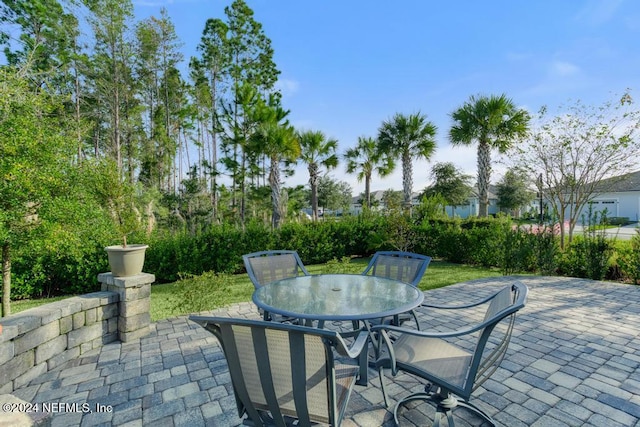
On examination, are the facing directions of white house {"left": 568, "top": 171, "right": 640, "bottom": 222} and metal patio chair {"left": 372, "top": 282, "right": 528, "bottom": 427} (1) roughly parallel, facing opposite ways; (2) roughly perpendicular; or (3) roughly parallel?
roughly perpendicular

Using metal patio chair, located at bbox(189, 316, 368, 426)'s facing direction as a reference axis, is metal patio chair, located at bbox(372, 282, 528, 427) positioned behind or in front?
in front

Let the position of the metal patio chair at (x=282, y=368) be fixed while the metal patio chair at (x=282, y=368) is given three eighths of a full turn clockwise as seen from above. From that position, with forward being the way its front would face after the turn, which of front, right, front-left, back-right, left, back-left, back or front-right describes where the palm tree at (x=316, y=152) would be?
back

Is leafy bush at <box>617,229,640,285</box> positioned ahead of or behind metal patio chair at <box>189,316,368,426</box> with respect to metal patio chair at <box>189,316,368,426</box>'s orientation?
ahead

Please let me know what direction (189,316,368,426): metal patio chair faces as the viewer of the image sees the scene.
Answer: facing away from the viewer and to the right of the viewer

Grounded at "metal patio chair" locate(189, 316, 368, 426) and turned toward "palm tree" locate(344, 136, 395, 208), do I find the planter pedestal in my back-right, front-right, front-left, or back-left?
front-left

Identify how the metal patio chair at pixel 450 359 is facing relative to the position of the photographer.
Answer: facing away from the viewer and to the left of the viewer

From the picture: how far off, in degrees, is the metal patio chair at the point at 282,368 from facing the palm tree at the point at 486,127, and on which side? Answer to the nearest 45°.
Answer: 0° — it already faces it

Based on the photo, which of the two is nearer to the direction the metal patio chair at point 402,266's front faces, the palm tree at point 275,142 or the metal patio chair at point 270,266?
the metal patio chair

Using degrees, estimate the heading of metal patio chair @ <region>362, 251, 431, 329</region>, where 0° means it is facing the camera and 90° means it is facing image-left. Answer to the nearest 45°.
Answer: approximately 45°

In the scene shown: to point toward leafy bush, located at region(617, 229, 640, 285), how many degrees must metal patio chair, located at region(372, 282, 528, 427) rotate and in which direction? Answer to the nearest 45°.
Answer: approximately 90° to its right

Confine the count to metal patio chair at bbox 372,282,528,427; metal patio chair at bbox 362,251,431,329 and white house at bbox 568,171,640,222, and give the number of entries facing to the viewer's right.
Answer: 0

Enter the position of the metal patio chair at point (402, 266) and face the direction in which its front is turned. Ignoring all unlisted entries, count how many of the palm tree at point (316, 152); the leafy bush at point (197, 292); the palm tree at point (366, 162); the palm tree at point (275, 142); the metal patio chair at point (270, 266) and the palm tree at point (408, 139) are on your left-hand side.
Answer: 0

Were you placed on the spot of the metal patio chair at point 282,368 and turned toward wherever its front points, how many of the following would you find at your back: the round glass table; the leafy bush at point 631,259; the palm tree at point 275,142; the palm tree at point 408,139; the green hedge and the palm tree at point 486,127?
0

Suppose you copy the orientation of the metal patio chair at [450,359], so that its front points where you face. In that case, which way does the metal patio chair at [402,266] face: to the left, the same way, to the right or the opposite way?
to the left

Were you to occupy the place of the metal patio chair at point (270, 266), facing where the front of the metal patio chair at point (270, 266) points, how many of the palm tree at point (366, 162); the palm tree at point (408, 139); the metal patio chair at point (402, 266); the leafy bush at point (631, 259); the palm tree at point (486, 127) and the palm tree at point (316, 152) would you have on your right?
0

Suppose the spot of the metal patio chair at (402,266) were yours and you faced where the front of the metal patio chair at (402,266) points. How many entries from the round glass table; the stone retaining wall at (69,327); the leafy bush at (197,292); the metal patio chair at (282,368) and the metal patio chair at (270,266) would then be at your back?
0

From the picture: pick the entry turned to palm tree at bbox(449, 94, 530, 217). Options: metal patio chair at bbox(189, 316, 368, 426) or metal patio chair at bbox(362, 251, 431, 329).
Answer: metal patio chair at bbox(189, 316, 368, 426)

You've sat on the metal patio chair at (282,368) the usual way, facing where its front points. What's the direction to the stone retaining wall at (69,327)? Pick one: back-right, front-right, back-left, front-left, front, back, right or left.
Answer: left

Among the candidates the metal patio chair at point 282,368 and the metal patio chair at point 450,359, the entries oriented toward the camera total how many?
0

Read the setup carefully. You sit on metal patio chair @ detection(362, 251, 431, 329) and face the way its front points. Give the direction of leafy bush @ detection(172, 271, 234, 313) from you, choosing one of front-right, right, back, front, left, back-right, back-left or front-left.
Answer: front-right
